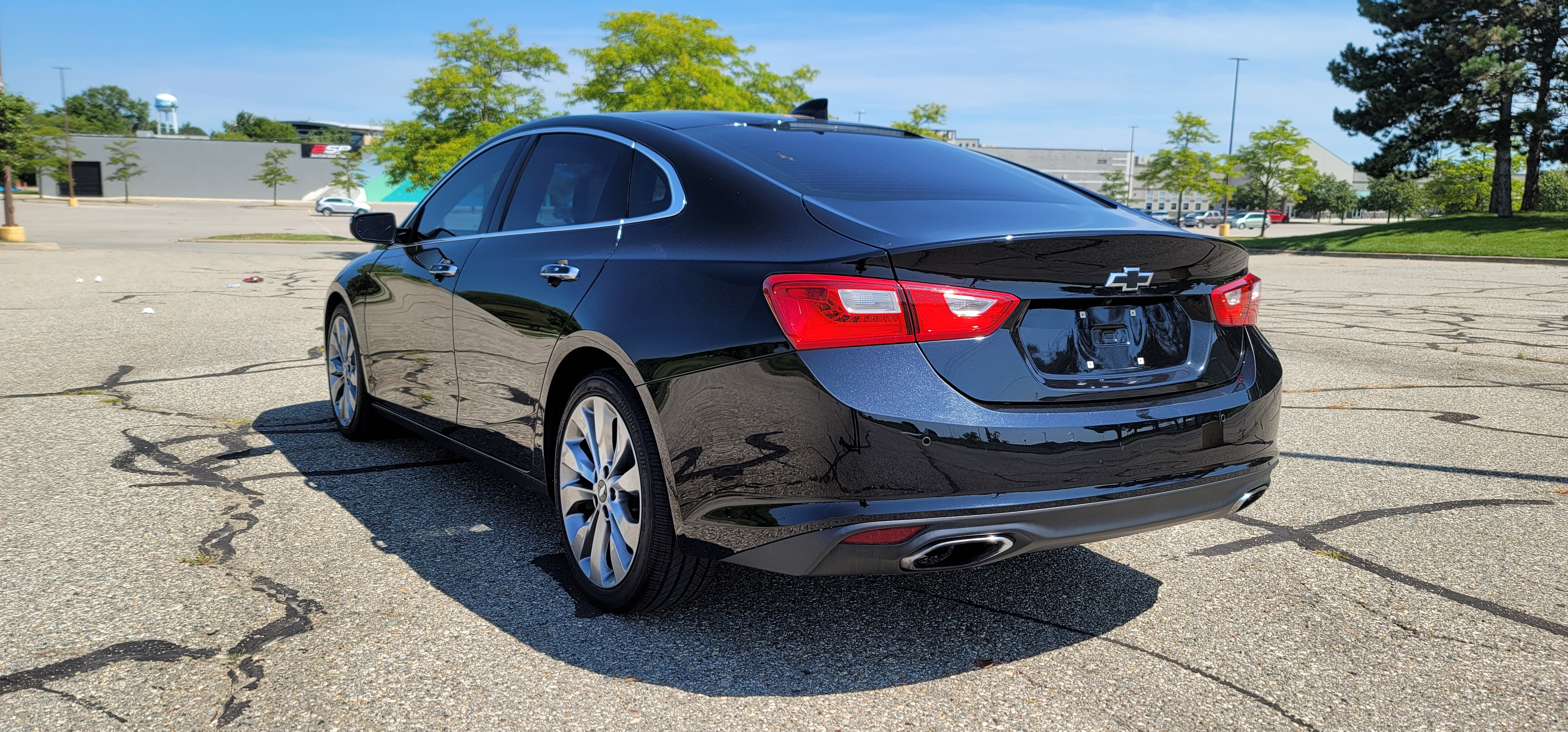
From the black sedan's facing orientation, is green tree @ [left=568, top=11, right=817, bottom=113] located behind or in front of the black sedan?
in front

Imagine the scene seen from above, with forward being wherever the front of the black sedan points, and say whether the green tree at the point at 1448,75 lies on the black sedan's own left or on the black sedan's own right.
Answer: on the black sedan's own right

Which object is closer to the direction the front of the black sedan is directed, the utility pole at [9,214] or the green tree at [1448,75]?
the utility pole

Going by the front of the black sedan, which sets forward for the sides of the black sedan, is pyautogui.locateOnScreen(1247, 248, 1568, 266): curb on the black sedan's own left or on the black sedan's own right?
on the black sedan's own right

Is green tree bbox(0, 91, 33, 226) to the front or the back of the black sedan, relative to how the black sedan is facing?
to the front

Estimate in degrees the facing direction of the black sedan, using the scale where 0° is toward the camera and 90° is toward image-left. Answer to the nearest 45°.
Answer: approximately 135°

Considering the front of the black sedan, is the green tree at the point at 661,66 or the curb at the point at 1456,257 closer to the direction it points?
the green tree

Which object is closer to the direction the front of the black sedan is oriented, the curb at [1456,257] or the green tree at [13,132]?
the green tree
